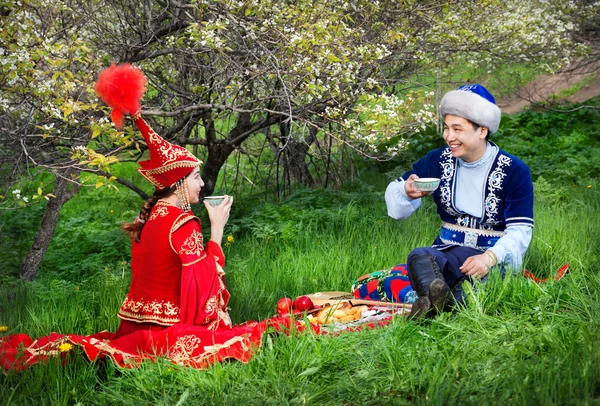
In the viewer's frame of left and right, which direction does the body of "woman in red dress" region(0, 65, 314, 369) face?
facing away from the viewer and to the right of the viewer

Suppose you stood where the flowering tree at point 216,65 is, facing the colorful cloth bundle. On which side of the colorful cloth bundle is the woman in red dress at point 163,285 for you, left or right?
right

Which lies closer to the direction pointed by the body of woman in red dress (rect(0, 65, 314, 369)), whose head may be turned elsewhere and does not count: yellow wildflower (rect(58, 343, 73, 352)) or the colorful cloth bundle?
the colorful cloth bundle

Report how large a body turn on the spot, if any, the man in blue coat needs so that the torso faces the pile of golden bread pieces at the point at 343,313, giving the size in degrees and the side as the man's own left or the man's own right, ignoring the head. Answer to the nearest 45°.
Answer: approximately 45° to the man's own right

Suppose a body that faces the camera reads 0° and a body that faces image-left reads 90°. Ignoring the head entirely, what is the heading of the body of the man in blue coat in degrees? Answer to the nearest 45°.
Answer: approximately 45°

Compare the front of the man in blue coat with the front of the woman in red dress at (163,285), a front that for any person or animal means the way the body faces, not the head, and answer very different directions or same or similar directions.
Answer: very different directions

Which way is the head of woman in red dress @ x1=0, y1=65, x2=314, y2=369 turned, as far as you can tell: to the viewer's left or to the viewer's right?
to the viewer's right

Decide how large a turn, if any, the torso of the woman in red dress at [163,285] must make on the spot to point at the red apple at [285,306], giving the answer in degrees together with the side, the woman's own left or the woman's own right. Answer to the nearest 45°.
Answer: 0° — they already face it

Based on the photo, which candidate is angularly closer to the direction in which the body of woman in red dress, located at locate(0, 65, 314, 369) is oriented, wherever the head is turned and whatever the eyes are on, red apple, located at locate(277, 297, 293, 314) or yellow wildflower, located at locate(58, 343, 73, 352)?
the red apple
